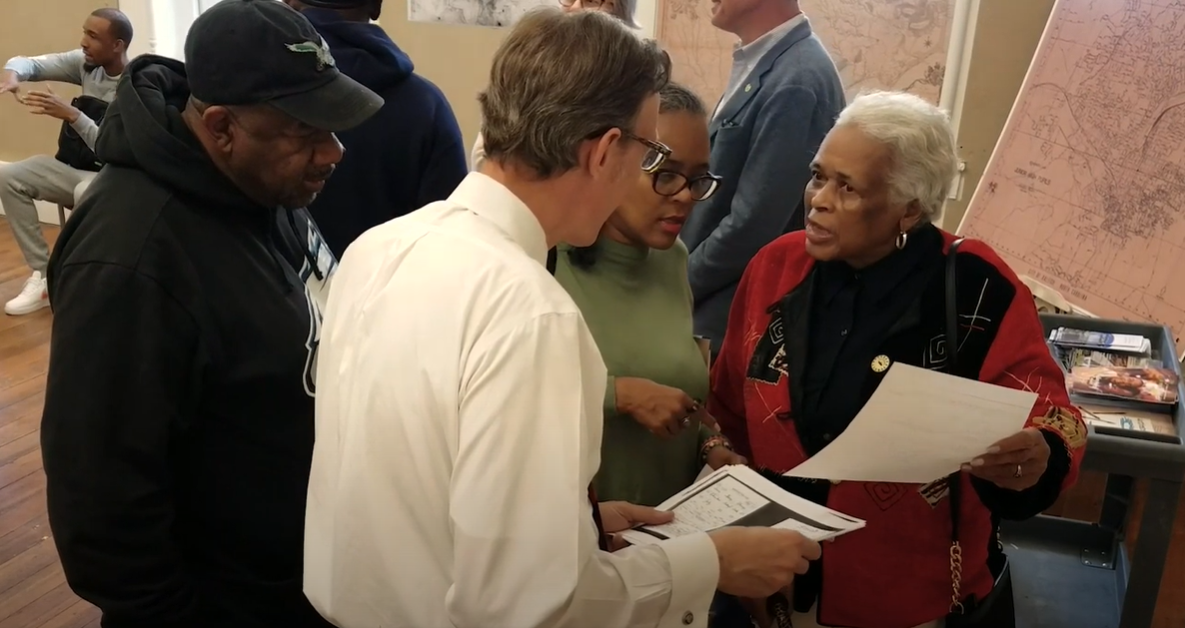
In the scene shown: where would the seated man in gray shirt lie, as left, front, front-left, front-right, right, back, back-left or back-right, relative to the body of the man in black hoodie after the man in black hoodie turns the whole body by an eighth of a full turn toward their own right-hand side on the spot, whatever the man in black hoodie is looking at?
back-left

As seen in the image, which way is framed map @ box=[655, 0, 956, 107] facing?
toward the camera

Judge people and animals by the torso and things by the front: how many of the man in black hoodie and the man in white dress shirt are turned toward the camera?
0

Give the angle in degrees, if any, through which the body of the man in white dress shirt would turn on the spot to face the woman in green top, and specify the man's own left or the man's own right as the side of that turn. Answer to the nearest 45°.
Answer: approximately 45° to the man's own left

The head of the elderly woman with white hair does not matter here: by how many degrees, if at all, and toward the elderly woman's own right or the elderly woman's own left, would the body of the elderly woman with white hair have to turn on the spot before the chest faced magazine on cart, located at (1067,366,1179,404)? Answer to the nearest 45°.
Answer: approximately 180°

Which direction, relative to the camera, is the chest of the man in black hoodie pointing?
to the viewer's right

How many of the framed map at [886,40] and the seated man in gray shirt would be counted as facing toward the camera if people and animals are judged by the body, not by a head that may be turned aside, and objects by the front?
1

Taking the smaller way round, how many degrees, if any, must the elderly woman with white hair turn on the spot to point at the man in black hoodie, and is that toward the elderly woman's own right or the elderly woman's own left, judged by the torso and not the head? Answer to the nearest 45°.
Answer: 0° — they already face them

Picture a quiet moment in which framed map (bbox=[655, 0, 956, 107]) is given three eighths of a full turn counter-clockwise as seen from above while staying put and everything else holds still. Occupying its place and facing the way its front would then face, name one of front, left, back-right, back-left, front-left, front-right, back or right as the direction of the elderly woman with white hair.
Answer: back-right

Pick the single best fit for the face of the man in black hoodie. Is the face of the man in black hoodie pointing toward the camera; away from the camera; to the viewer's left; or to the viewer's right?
to the viewer's right

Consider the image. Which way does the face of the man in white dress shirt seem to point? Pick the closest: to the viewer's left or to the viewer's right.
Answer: to the viewer's right

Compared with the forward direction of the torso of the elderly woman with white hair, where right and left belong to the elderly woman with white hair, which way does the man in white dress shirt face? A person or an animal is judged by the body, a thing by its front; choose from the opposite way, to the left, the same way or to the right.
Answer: the opposite way

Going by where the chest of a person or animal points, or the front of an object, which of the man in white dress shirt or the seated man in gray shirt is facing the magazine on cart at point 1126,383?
the man in white dress shirt

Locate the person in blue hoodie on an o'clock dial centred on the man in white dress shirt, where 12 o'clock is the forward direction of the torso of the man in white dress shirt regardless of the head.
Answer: The person in blue hoodie is roughly at 10 o'clock from the man in white dress shirt.
